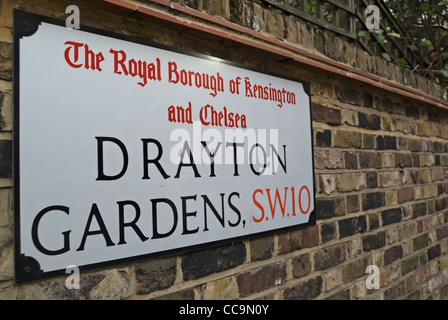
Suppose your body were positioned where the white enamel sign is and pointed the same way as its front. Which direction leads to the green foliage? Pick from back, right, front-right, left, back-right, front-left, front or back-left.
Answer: left
